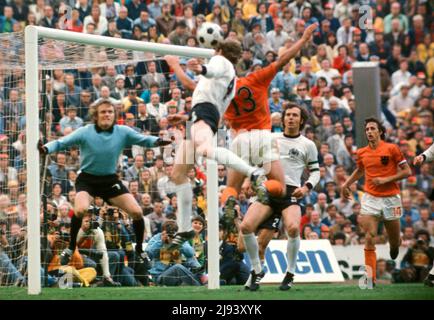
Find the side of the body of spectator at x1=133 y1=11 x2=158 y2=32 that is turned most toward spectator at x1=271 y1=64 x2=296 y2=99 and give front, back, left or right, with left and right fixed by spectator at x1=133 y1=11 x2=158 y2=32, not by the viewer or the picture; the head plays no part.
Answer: left

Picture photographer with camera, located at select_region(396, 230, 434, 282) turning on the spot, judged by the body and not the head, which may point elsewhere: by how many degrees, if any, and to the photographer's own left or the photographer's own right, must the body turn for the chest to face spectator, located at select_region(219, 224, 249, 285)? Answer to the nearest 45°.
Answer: approximately 90° to the photographer's own right

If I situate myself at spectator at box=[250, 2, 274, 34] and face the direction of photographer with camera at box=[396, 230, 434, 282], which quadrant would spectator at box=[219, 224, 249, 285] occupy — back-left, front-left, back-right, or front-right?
front-right

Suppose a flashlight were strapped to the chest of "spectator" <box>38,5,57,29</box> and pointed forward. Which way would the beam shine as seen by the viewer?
toward the camera

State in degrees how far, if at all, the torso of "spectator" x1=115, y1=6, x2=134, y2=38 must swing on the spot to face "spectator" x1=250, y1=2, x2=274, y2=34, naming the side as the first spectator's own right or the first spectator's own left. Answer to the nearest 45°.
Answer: approximately 90° to the first spectator's own left

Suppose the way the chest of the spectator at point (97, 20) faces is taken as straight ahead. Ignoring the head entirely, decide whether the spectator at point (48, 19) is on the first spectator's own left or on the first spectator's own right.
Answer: on the first spectator's own right

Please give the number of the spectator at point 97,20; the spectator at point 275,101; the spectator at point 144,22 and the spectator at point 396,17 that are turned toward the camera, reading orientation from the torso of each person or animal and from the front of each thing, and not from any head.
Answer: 4

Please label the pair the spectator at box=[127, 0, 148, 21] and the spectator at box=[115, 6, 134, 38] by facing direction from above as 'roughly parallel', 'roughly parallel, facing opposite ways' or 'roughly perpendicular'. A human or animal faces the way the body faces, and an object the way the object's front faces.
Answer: roughly parallel

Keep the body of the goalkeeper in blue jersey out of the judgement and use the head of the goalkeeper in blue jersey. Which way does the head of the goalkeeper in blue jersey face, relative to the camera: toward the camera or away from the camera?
toward the camera

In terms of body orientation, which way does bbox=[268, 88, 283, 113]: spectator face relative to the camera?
toward the camera

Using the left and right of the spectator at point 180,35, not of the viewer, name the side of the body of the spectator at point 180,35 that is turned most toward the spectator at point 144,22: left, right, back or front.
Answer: right

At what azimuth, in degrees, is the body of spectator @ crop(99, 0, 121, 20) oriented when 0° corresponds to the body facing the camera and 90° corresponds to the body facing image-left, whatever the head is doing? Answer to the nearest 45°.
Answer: approximately 0°

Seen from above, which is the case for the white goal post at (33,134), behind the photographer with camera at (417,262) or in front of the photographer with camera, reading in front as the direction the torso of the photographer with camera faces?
in front

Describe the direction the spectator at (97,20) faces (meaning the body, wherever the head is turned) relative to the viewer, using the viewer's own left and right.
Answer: facing the viewer
